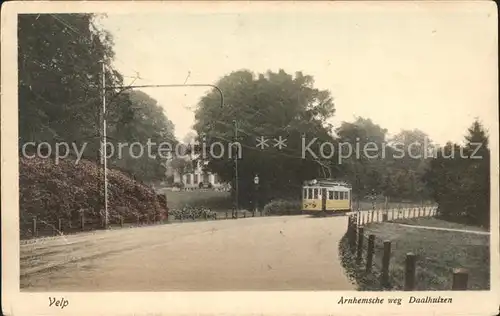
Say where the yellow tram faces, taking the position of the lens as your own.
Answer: facing the viewer and to the left of the viewer

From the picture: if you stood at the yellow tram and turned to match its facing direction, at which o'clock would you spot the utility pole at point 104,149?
The utility pole is roughly at 1 o'clock from the yellow tram.
